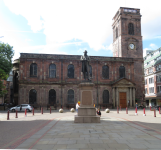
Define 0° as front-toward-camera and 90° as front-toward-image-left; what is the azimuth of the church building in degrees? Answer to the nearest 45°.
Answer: approximately 0°

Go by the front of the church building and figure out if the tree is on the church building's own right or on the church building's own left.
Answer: on the church building's own right
